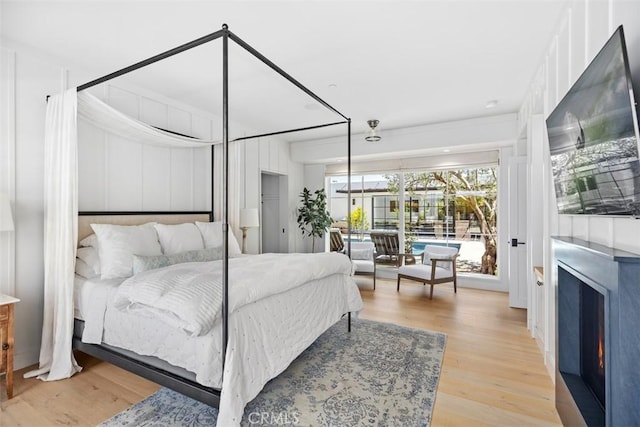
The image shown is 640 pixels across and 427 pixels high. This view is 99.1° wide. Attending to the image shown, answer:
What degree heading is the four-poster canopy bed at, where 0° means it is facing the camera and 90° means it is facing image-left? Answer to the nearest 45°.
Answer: approximately 315°

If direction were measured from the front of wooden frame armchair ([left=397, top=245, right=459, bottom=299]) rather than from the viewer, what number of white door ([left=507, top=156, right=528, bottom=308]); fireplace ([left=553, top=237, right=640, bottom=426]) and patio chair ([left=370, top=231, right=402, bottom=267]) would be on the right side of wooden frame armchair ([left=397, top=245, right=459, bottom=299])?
1

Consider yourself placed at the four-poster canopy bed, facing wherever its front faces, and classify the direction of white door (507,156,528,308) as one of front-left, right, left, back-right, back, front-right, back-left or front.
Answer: front-left

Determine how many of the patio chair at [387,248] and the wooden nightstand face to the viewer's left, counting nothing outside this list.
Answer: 0

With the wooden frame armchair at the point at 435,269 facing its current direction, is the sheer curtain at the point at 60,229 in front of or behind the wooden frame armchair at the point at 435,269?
in front

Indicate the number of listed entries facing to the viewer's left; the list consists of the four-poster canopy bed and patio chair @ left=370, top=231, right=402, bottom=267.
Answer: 0
